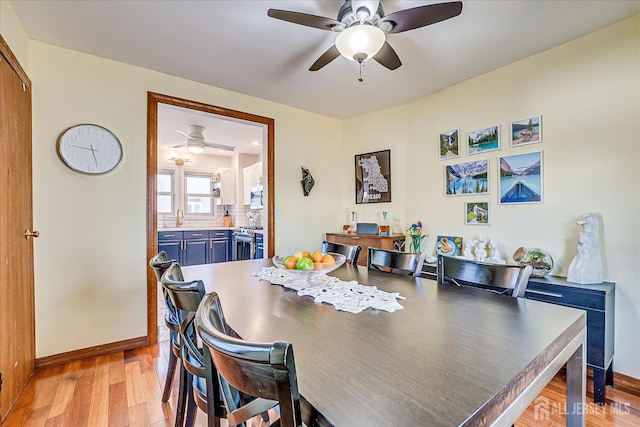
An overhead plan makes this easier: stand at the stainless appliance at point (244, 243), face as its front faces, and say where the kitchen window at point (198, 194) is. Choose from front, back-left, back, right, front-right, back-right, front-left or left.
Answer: right

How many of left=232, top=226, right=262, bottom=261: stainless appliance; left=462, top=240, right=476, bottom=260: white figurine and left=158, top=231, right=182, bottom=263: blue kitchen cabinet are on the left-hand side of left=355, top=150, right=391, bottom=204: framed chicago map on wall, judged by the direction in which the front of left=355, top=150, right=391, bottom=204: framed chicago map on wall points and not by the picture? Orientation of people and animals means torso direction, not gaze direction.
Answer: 1

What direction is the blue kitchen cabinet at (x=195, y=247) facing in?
toward the camera

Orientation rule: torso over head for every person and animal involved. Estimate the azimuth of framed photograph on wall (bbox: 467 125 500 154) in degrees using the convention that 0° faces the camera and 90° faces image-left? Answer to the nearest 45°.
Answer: approximately 45°

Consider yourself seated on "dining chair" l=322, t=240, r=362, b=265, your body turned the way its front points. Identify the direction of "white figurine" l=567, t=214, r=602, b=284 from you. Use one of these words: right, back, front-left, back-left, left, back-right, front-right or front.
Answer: back-left

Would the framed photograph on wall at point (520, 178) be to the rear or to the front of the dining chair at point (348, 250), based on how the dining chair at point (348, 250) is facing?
to the rear

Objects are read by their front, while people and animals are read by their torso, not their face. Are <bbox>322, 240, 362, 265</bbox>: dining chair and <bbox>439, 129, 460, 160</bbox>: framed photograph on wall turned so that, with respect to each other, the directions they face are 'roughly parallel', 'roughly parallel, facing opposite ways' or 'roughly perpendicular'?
roughly parallel

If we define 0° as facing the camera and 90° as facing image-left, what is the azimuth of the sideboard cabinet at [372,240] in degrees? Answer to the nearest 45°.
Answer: approximately 45°

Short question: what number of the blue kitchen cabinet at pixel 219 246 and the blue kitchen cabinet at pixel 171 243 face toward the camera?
2

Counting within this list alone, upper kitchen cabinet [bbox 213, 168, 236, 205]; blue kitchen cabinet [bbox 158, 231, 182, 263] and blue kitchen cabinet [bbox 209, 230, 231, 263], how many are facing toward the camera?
3

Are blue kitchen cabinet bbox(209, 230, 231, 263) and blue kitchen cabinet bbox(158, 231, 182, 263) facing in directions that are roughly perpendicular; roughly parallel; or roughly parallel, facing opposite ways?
roughly parallel

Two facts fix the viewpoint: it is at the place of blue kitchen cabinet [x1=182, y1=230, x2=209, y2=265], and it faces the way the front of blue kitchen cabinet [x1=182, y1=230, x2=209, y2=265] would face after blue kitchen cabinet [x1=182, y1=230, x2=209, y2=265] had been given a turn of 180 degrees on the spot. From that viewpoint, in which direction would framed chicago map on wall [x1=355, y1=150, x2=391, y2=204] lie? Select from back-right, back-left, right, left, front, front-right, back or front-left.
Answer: back-right

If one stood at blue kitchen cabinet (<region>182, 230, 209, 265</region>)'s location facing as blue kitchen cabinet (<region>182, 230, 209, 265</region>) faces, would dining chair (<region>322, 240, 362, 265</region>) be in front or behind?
in front
